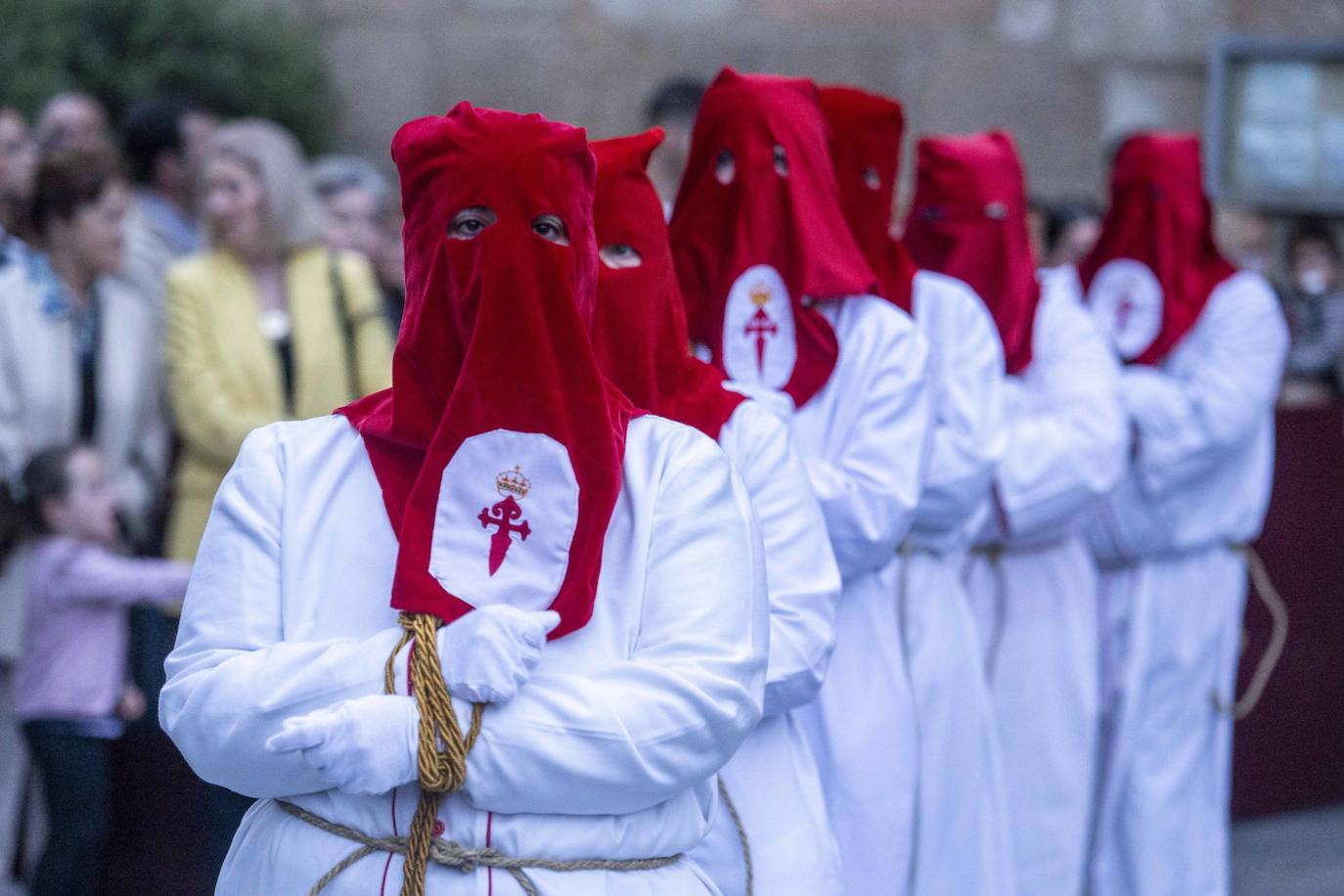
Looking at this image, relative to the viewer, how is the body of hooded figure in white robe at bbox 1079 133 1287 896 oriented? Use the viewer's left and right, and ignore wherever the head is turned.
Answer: facing the viewer and to the left of the viewer

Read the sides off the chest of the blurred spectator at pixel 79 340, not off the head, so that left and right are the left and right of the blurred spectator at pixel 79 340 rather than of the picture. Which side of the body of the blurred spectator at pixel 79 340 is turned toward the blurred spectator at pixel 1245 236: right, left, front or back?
left

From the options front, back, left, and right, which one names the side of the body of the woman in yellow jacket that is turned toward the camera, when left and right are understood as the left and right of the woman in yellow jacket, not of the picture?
front

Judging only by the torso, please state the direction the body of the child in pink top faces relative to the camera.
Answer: to the viewer's right

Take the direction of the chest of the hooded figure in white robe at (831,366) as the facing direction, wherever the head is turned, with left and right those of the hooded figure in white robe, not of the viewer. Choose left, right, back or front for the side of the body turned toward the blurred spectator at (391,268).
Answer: right

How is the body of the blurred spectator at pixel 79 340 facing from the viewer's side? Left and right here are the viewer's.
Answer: facing the viewer and to the right of the viewer

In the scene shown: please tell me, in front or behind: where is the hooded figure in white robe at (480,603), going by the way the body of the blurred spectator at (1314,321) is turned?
in front

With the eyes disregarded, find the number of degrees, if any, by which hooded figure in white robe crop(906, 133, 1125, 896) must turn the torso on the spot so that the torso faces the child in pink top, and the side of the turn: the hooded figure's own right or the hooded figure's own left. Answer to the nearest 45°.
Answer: approximately 45° to the hooded figure's own right

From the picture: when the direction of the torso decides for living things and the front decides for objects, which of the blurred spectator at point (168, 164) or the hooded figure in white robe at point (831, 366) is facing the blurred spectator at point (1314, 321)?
the blurred spectator at point (168, 164)

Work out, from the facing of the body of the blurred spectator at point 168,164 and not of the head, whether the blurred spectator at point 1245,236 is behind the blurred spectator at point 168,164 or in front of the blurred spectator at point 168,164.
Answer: in front

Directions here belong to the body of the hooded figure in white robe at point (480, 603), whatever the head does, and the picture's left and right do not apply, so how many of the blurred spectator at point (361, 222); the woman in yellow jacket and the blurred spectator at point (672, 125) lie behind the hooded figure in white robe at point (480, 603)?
3

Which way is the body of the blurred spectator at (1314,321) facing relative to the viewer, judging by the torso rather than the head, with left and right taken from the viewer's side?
facing the viewer

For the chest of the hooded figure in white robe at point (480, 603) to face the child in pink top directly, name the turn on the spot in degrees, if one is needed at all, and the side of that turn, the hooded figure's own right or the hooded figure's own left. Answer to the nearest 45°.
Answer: approximately 135° to the hooded figure's own right

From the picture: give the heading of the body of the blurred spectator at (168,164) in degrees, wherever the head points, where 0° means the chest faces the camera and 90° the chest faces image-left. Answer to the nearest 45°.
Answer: approximately 270°

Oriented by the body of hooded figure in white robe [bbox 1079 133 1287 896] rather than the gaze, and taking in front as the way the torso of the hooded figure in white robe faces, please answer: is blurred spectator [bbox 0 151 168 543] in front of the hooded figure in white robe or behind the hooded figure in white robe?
in front

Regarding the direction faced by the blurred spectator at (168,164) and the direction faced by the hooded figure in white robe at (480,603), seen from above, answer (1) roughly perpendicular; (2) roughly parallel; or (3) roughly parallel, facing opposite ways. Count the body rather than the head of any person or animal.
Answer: roughly perpendicular

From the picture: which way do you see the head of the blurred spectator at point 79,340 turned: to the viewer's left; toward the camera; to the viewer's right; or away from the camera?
to the viewer's right
